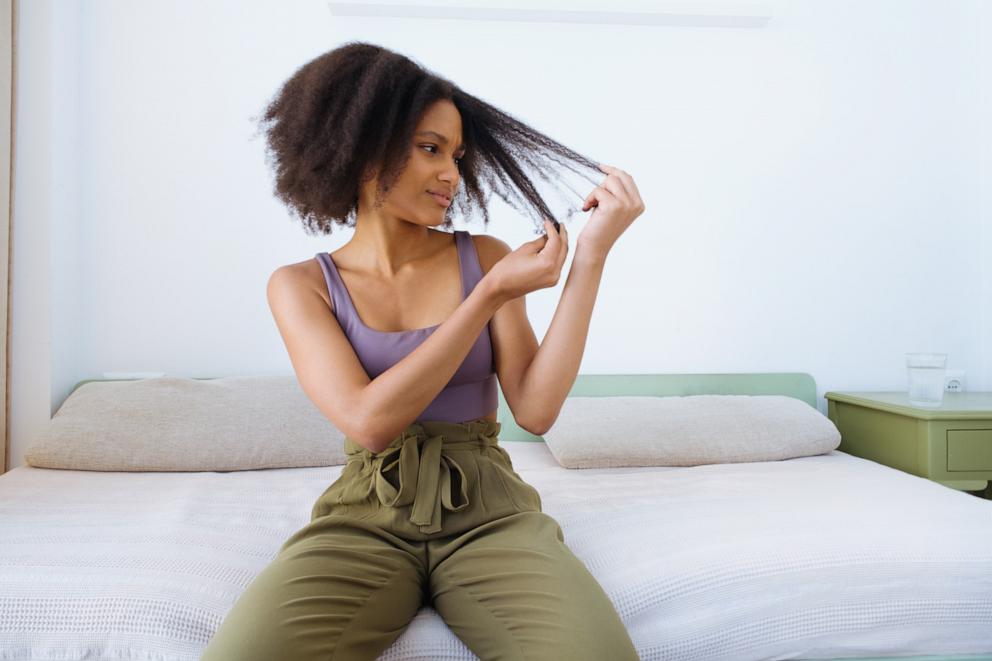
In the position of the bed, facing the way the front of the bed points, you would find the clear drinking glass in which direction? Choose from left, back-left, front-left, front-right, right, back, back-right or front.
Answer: back-left

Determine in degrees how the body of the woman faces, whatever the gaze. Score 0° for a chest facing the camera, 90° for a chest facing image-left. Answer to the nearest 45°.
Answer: approximately 0°

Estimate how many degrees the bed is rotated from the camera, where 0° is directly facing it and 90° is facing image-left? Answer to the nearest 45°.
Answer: approximately 0°

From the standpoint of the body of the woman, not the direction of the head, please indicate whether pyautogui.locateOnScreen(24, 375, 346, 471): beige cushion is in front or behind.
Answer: behind

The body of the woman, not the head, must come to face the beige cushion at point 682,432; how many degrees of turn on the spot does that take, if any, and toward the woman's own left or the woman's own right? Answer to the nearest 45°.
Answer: approximately 135° to the woman's own left

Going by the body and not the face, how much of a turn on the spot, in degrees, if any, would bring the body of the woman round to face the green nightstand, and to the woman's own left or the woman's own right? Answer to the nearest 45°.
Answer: approximately 135° to the woman's own left
